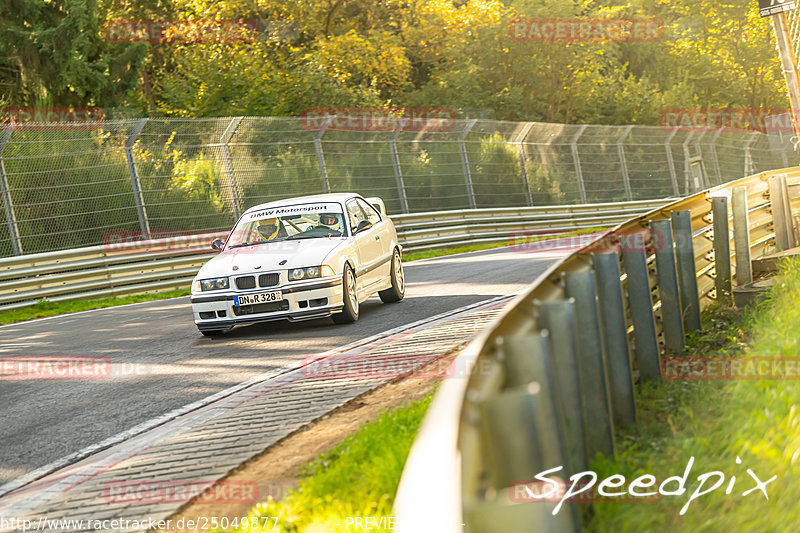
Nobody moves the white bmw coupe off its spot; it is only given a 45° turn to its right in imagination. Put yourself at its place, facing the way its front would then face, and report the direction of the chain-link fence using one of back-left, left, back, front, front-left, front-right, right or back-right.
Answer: right

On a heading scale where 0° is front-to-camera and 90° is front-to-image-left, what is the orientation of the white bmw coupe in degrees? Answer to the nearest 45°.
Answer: approximately 45°
